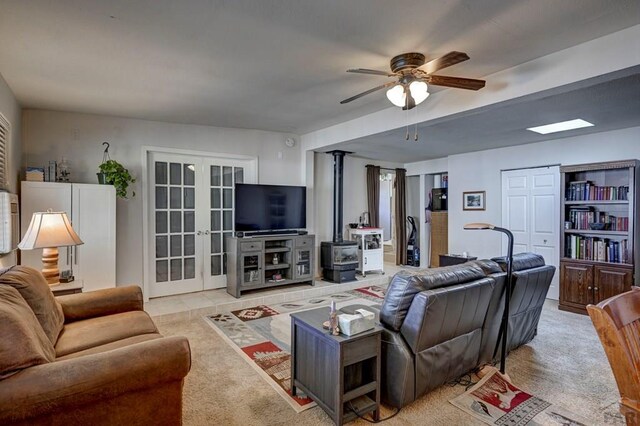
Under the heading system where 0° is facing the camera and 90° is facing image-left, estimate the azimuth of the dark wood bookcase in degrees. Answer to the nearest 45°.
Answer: approximately 45°

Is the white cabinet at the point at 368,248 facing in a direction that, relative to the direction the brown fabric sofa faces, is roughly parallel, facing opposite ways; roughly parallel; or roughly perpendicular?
roughly perpendicular

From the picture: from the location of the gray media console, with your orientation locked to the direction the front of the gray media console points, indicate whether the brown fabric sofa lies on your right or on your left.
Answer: on your right

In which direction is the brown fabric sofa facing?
to the viewer's right

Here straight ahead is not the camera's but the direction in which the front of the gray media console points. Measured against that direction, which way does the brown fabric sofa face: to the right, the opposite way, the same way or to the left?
to the left

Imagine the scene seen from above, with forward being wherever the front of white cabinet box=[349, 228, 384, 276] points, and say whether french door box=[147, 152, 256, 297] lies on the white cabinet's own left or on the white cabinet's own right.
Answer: on the white cabinet's own right

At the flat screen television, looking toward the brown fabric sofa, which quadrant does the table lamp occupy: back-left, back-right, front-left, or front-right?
front-right

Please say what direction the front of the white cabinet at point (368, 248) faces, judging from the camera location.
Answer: facing the viewer and to the right of the viewer

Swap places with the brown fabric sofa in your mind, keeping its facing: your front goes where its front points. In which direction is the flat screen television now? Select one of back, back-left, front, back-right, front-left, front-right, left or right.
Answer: front-left

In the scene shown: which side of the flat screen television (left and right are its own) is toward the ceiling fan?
front

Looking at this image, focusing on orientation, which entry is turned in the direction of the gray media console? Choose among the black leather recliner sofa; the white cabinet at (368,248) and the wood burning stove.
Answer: the black leather recliner sofa

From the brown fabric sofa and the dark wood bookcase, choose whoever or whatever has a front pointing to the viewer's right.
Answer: the brown fabric sofa

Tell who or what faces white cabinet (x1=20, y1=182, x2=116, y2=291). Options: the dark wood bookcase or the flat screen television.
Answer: the dark wood bookcase

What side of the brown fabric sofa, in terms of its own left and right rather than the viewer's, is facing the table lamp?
left

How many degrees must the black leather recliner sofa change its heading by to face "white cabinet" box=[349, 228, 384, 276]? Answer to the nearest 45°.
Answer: approximately 45° to its right

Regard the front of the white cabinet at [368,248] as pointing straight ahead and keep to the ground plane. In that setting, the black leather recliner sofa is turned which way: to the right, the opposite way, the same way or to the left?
the opposite way
